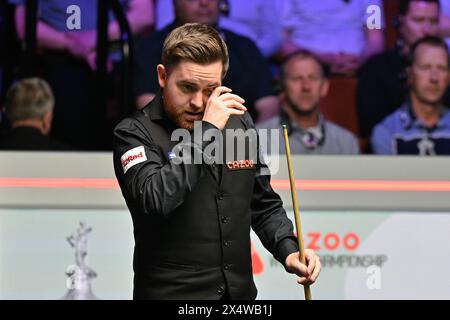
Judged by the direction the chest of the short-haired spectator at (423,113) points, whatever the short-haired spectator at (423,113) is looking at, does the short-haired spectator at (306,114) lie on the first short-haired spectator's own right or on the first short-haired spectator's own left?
on the first short-haired spectator's own right

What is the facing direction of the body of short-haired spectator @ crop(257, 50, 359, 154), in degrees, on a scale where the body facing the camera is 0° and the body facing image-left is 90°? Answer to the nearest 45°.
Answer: approximately 0°

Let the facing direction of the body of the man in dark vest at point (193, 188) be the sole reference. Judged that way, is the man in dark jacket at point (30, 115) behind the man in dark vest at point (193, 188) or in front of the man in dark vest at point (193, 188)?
behind

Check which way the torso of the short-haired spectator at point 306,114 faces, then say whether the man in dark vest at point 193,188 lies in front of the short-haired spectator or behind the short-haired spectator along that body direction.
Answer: in front

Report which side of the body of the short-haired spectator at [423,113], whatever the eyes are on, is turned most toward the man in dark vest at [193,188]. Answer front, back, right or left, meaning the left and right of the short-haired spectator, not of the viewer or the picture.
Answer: front

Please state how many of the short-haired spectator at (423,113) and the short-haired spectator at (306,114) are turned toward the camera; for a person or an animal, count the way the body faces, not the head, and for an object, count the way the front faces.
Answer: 2

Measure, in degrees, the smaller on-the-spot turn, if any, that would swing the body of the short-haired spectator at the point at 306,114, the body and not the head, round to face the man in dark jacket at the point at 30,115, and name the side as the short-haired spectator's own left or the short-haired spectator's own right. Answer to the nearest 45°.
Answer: approximately 90° to the short-haired spectator's own right

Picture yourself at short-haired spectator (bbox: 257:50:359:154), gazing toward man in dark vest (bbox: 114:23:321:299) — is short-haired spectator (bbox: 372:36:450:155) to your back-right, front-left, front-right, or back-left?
back-left

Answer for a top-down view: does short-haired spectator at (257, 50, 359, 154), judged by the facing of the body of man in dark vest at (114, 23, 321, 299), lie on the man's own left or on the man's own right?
on the man's own left
